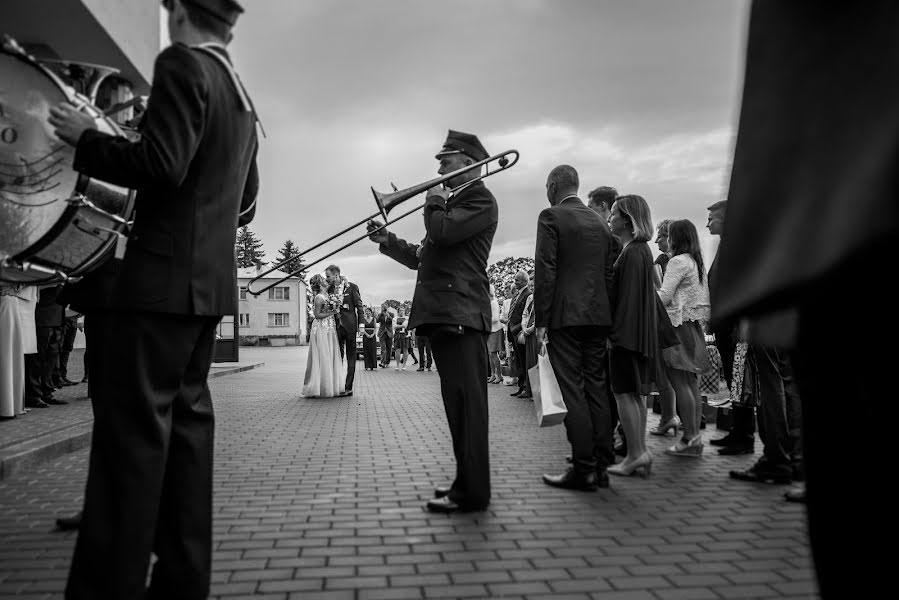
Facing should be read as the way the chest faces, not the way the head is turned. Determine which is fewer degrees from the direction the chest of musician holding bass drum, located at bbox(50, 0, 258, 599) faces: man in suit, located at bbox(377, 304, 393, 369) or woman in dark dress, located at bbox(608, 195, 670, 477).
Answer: the man in suit

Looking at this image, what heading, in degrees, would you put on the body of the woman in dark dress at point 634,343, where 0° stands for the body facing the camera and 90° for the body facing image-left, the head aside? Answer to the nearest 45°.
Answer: approximately 90°

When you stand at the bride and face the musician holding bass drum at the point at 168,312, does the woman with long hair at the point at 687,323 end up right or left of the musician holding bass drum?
left

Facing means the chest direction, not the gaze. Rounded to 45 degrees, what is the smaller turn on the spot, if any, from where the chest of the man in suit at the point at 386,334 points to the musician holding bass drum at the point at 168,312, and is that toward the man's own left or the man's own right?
0° — they already face them

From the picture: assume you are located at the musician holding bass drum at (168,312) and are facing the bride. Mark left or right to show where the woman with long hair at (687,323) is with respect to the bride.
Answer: right

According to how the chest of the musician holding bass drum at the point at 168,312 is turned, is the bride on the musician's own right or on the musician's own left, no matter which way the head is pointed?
on the musician's own right

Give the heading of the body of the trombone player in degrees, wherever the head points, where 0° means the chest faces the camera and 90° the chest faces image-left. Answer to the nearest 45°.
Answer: approximately 90°

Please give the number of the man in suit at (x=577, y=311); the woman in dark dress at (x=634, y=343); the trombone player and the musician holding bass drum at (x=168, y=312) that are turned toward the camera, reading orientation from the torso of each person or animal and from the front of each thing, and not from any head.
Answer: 0

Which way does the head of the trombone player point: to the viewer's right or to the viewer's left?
to the viewer's left

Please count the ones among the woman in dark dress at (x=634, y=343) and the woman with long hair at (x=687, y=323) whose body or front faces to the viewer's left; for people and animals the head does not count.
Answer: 2

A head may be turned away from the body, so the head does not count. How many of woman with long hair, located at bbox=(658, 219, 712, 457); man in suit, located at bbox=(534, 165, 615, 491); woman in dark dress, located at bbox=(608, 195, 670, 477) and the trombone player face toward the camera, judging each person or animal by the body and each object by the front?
0

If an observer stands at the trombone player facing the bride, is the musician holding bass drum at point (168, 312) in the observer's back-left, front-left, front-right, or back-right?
back-left

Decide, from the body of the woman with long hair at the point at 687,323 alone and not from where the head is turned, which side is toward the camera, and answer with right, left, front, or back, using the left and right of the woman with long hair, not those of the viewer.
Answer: left

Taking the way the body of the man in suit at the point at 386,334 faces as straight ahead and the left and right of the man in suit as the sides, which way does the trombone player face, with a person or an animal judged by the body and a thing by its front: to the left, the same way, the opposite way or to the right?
to the right

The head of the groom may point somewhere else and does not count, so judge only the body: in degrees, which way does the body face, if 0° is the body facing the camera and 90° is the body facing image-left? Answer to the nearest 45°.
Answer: approximately 45°

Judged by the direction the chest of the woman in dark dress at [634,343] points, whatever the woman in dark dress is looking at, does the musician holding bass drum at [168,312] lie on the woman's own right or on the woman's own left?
on the woman's own left

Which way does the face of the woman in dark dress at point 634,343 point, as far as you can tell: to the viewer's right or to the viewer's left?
to the viewer's left
